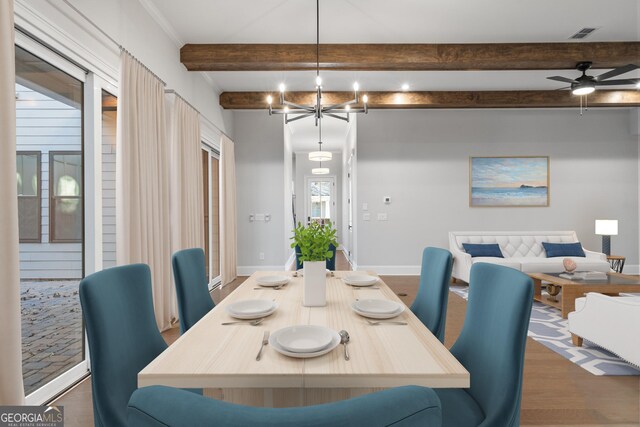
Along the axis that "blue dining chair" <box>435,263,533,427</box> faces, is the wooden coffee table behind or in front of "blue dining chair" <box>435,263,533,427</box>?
behind

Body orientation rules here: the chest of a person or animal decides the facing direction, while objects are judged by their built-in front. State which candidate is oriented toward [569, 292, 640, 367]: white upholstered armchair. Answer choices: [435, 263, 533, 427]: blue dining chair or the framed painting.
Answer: the framed painting

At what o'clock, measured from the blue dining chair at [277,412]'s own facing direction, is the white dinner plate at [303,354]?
The white dinner plate is roughly at 12 o'clock from the blue dining chair.

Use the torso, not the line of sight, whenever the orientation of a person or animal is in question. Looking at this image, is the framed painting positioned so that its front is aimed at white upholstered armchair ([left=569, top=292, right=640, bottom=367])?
yes

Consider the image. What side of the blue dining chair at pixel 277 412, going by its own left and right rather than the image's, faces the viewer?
back

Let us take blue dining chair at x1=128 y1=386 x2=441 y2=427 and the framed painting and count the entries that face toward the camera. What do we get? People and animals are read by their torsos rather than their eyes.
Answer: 1

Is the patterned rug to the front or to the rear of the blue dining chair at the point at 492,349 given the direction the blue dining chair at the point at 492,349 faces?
to the rear

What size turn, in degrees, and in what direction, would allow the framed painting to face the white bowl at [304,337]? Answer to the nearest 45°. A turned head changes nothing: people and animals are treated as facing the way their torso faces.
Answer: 0° — it already faces it

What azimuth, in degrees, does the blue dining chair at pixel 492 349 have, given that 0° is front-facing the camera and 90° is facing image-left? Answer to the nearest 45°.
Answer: approximately 45°
